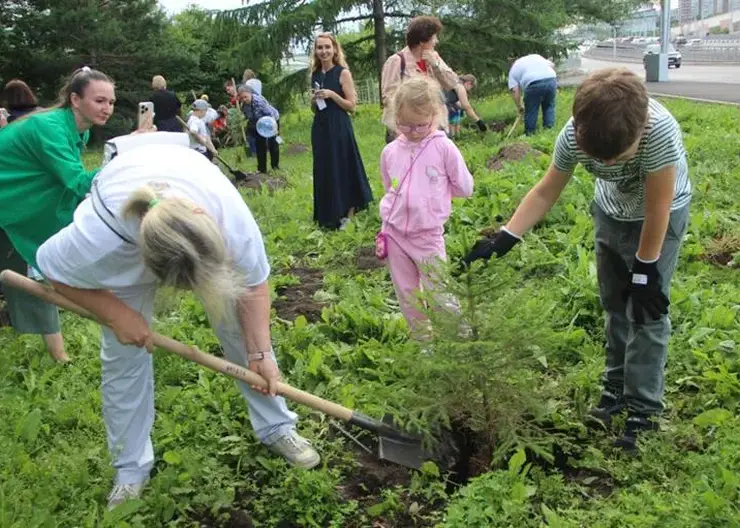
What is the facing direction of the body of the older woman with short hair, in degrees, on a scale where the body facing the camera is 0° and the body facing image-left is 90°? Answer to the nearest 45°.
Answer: approximately 315°

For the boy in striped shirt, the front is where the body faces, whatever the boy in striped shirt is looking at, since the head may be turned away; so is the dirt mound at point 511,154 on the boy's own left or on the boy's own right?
on the boy's own right

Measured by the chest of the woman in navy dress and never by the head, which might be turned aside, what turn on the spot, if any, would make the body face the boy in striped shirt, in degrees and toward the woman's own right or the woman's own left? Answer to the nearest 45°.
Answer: approximately 45° to the woman's own left

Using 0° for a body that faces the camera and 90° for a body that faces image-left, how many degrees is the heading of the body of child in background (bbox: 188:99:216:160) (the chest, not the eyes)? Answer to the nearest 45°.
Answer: approximately 315°

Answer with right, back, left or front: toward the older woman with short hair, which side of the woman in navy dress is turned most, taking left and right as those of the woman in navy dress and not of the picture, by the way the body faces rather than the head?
left

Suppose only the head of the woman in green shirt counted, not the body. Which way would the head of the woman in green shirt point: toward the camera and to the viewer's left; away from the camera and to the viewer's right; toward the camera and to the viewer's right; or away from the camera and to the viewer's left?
toward the camera and to the viewer's right

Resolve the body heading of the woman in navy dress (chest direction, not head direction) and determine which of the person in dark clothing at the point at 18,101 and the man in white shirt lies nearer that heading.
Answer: the person in dark clothing
